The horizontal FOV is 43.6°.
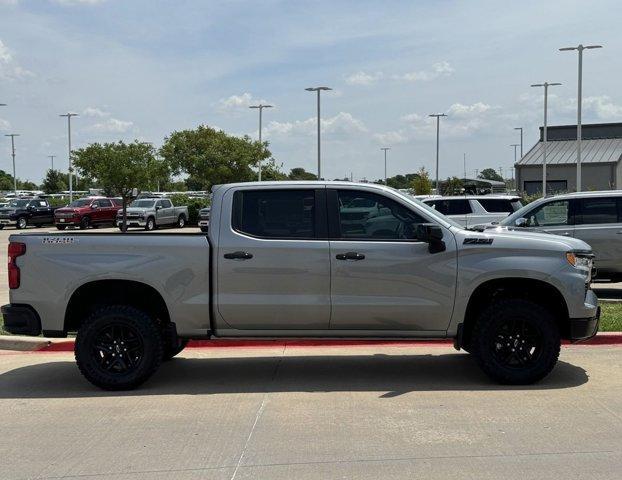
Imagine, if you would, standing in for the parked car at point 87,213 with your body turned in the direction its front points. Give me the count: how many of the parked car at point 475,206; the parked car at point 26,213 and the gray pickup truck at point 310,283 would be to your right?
1

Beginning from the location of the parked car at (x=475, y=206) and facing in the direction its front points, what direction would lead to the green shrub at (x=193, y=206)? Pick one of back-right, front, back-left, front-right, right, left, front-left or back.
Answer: front-right

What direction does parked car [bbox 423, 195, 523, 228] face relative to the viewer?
to the viewer's left

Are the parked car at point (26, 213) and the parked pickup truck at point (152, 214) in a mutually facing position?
no

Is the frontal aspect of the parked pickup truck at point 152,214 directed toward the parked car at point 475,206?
no

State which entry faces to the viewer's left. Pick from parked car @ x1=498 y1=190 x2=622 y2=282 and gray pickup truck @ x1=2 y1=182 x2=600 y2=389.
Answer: the parked car

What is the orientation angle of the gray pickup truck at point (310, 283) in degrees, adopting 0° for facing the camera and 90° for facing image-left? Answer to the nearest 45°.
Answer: approximately 270°

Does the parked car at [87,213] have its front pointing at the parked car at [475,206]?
no

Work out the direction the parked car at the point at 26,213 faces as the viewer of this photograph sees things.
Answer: facing the viewer and to the left of the viewer

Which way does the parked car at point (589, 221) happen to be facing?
to the viewer's left

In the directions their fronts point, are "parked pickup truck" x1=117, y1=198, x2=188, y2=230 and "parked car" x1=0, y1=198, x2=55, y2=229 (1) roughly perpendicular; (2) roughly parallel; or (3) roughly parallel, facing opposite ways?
roughly parallel

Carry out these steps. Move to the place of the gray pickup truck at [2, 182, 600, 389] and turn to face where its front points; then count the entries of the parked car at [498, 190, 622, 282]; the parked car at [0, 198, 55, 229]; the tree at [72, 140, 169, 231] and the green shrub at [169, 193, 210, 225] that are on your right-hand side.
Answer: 0

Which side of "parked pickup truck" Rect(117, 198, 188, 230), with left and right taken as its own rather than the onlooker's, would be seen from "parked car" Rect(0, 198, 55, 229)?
right

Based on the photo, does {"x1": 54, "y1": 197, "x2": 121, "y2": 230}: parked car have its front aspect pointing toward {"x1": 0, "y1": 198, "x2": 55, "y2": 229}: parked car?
no

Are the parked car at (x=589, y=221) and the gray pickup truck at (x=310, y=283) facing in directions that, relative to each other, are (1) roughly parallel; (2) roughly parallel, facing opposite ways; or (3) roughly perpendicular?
roughly parallel, facing opposite ways

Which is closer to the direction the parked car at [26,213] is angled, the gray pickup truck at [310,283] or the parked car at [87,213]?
the gray pickup truck
